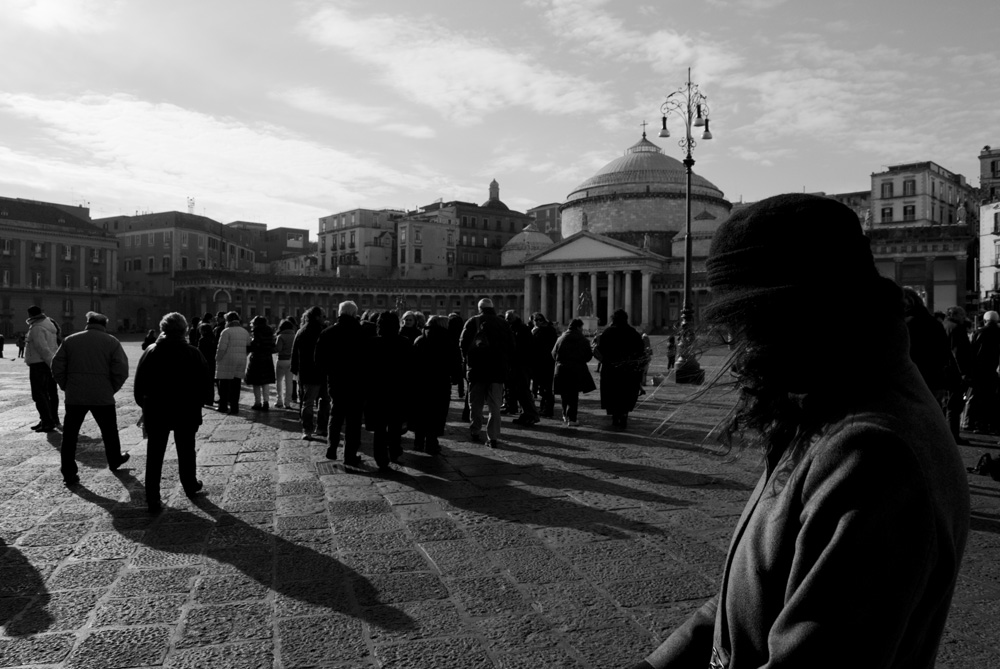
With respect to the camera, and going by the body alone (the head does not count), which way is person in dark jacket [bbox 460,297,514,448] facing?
away from the camera

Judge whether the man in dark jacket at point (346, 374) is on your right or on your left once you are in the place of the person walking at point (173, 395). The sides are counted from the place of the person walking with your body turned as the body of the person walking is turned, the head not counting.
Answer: on your right

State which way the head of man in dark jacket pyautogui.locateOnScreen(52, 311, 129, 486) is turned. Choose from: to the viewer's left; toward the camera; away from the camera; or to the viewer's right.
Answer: away from the camera

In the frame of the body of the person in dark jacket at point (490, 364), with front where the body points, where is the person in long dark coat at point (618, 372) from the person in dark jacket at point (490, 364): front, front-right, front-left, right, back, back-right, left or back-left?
front-right

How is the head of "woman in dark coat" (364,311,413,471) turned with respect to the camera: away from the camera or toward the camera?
away from the camera

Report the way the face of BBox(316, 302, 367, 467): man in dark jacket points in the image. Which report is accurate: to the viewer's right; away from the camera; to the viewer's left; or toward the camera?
away from the camera

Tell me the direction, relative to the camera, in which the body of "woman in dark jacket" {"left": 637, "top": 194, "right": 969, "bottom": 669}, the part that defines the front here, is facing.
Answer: to the viewer's left

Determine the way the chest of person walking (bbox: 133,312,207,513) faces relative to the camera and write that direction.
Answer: away from the camera

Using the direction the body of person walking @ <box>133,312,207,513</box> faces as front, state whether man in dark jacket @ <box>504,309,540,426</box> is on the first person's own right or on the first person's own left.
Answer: on the first person's own right

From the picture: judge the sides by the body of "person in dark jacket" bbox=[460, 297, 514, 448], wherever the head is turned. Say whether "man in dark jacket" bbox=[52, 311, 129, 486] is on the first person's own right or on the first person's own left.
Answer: on the first person's own left

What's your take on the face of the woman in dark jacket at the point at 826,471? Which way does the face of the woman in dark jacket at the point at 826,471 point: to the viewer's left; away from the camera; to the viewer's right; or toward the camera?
to the viewer's left

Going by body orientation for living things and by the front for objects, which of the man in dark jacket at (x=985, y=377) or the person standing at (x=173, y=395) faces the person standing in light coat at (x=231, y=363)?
the person standing at (x=173, y=395)

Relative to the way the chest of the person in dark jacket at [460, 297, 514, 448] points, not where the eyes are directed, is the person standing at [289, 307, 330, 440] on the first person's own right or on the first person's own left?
on the first person's own left

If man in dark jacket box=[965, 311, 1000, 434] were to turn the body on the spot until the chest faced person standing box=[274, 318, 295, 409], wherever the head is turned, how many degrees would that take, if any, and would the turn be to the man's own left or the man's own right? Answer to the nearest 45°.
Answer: approximately 90° to the man's own left

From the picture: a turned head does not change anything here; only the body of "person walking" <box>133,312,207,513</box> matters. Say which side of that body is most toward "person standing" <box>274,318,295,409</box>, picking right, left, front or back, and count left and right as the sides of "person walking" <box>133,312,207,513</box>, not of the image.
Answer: front

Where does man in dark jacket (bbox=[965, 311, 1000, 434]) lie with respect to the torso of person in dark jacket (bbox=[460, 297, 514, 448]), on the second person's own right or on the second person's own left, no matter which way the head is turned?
on the second person's own right

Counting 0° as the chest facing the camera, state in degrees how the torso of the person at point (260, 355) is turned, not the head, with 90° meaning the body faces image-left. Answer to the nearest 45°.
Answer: approximately 180°

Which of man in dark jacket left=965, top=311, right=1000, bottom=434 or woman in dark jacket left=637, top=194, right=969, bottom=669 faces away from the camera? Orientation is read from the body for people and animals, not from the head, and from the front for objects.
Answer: man in dark jacket left=965, top=311, right=1000, bottom=434

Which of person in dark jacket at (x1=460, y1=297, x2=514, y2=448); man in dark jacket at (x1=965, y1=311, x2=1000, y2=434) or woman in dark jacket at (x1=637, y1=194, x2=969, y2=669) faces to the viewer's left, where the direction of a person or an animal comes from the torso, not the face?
woman in dark jacket at (x1=637, y1=194, x2=969, y2=669)
